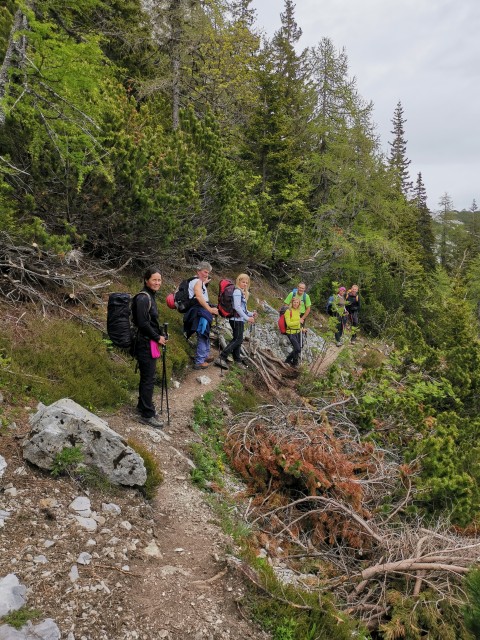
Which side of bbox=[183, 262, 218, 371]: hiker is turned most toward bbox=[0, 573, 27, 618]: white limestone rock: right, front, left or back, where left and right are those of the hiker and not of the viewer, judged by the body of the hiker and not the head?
right

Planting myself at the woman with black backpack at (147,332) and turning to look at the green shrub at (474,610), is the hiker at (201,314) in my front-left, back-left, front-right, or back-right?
back-left

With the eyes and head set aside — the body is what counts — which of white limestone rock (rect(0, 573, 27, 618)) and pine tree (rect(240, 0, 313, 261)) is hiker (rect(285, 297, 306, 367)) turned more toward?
the white limestone rock

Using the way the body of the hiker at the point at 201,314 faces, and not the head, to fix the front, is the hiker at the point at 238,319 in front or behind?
in front

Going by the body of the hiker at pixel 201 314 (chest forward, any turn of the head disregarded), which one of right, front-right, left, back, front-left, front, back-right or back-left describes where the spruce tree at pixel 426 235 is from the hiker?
front-left

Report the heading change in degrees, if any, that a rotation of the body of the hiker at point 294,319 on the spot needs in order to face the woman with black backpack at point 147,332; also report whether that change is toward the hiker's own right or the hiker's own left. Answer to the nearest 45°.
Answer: approximately 90° to the hiker's own right

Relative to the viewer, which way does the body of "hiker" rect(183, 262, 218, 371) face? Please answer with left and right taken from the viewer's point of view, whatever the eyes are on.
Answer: facing to the right of the viewer

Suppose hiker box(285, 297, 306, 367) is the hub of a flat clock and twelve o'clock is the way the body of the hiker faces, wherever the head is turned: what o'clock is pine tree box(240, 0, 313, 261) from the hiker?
The pine tree is roughly at 7 o'clock from the hiker.
